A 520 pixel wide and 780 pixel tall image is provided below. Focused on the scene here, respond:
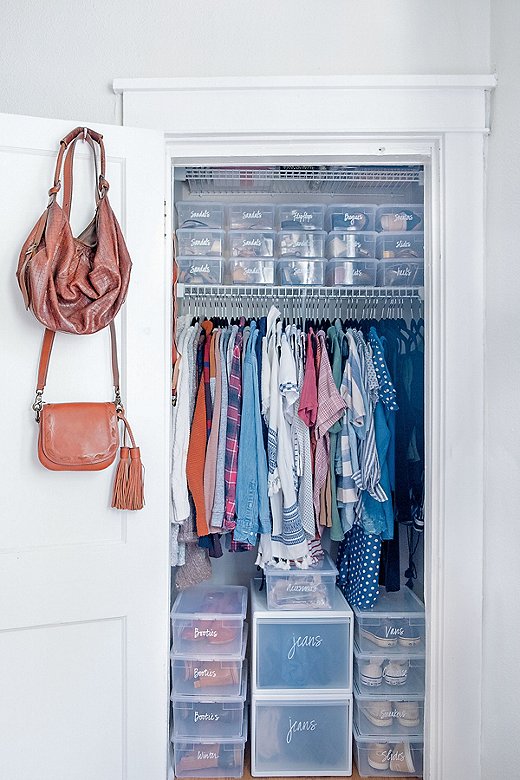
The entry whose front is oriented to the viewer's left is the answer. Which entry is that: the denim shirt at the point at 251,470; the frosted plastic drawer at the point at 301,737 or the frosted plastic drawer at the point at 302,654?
the denim shirt

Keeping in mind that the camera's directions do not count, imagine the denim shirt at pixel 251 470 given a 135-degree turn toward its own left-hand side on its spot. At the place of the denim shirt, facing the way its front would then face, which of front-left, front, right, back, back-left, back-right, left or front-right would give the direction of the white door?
right

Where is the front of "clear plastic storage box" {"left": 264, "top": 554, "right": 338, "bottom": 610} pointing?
toward the camera

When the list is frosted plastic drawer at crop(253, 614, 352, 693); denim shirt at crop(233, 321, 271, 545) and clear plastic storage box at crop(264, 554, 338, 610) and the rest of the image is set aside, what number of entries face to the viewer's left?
1

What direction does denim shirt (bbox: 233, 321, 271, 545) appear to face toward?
to the viewer's left

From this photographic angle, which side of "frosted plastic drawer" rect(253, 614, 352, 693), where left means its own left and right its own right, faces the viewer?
front

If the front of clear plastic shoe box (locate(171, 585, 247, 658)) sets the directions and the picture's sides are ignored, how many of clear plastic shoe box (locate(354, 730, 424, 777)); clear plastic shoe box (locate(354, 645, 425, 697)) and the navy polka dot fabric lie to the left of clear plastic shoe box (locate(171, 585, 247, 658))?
3

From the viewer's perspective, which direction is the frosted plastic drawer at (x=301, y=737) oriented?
toward the camera

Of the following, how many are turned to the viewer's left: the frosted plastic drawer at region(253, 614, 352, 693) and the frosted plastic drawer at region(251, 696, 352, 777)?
0

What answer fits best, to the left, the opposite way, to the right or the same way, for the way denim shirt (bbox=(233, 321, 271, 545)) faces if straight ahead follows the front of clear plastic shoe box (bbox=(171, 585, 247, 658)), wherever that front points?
to the right

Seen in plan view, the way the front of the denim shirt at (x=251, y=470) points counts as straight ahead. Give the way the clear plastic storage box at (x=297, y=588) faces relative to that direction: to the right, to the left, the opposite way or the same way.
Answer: to the left

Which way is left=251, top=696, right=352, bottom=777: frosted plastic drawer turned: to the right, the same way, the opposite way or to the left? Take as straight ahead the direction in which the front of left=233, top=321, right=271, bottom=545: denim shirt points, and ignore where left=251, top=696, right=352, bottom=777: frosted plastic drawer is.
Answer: to the left

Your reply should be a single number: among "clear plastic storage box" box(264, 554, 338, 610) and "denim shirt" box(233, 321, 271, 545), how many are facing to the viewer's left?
1
